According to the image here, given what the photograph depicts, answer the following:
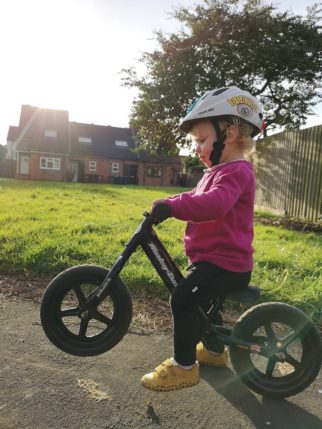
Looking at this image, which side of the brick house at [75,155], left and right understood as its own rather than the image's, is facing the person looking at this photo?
front

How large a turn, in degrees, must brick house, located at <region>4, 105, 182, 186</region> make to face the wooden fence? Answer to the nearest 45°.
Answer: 0° — it already faces it

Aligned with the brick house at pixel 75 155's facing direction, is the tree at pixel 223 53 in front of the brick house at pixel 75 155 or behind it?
in front
